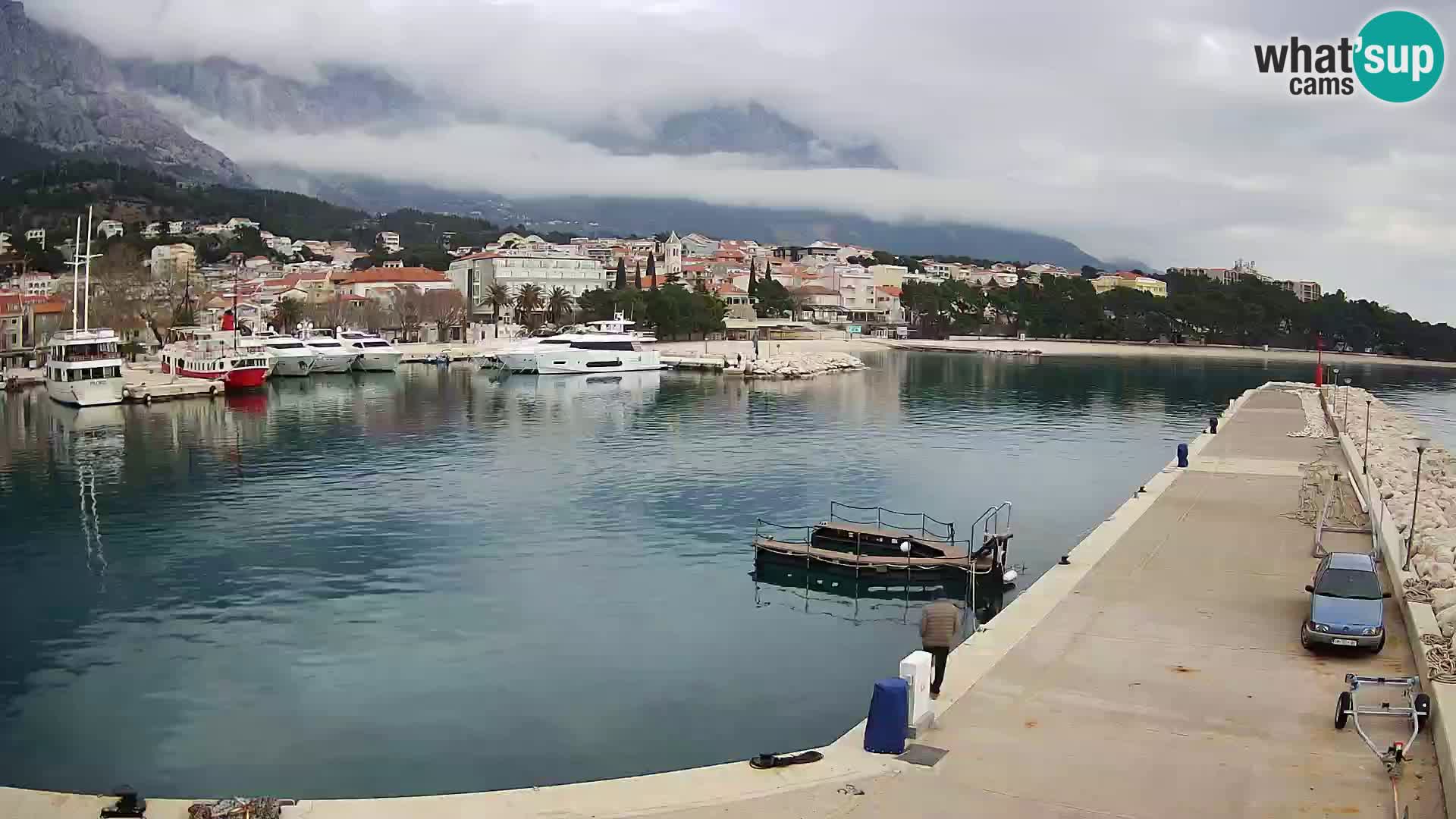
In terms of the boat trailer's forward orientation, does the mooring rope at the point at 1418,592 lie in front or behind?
behind

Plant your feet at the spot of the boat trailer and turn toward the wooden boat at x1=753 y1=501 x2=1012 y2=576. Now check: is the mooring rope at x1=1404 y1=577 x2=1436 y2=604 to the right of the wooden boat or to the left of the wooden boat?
right

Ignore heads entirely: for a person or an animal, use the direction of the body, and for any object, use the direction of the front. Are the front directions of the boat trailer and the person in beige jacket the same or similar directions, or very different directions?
very different directions

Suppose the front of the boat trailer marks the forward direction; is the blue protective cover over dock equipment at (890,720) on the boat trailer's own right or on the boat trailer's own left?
on the boat trailer's own right

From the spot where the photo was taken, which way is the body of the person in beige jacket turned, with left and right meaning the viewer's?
facing away from the viewer

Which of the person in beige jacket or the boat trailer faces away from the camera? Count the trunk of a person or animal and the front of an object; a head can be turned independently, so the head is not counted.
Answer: the person in beige jacket

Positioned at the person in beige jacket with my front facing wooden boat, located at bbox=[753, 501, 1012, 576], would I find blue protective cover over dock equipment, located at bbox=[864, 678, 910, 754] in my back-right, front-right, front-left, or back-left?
back-left

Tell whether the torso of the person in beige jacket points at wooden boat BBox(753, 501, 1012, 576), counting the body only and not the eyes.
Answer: yes

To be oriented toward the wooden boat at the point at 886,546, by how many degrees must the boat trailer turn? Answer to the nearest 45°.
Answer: approximately 135° to its right

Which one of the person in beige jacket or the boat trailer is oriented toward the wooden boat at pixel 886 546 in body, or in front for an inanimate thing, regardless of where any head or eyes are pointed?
the person in beige jacket

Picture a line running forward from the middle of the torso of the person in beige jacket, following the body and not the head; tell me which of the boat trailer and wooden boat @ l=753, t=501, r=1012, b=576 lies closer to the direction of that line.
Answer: the wooden boat
